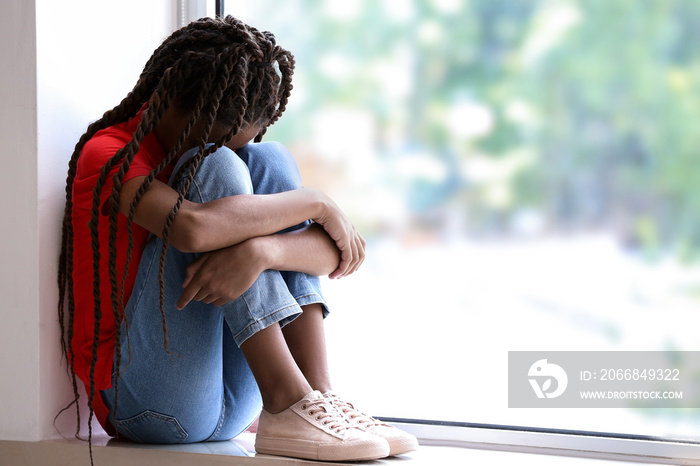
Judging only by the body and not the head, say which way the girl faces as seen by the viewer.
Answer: to the viewer's right
